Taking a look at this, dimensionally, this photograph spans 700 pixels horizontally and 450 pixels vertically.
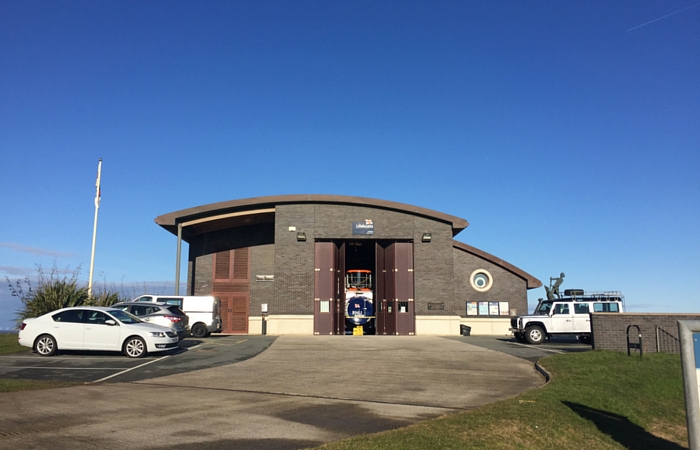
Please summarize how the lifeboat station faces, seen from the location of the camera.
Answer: facing the viewer

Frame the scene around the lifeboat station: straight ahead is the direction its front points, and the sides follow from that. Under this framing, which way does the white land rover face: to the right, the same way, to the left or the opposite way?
to the right

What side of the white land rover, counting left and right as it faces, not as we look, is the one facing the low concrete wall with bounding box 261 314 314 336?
front

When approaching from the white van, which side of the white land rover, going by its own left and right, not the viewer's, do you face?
front

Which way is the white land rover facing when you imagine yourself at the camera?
facing to the left of the viewer

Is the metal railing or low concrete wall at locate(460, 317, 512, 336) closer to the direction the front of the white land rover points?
the low concrete wall

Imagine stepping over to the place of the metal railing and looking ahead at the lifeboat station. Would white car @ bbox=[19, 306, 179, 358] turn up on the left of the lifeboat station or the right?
left

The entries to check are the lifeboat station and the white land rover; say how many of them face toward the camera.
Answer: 1

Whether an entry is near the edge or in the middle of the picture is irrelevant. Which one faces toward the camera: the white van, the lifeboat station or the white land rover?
the lifeboat station
